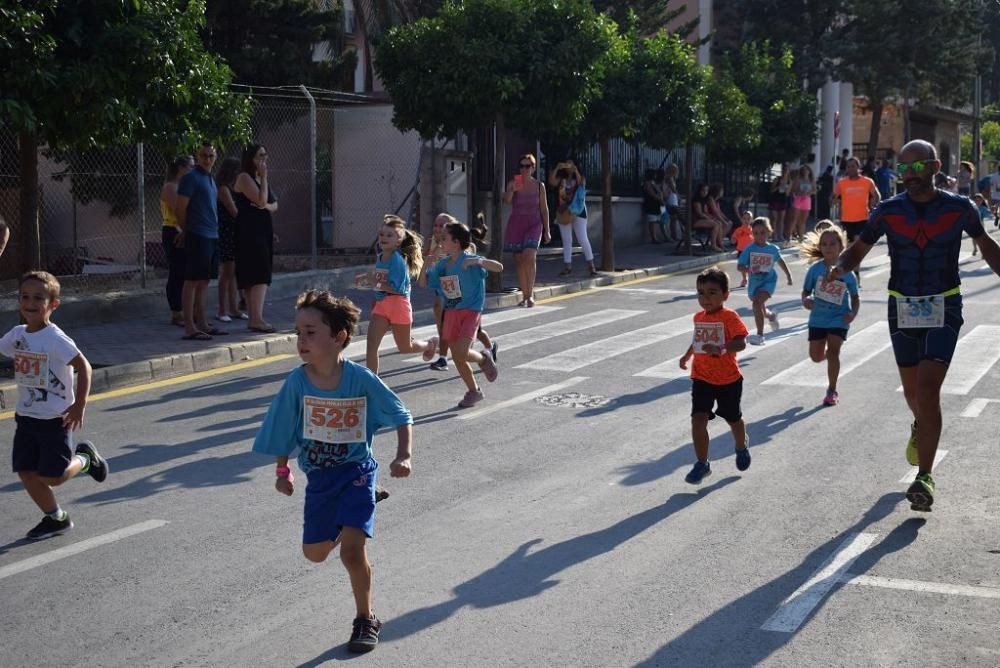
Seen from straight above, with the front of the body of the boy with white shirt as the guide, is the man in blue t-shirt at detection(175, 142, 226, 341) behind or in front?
behind

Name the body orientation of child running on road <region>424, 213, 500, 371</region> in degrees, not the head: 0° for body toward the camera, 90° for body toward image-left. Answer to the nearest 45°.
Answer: approximately 45°

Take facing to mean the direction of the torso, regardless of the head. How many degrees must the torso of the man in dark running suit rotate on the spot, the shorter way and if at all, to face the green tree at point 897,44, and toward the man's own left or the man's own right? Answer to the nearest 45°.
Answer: approximately 180°

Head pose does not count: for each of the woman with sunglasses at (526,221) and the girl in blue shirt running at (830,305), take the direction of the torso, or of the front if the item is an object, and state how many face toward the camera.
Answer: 2

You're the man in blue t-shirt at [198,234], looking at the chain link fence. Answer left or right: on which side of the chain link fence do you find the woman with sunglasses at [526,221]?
right

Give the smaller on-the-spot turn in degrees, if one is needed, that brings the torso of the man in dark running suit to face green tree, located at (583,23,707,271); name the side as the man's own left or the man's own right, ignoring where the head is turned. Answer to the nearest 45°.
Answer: approximately 180°

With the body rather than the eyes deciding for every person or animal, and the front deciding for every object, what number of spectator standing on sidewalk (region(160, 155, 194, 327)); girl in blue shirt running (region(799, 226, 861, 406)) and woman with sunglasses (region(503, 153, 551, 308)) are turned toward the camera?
2

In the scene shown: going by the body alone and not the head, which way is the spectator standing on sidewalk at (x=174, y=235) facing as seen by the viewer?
to the viewer's right
